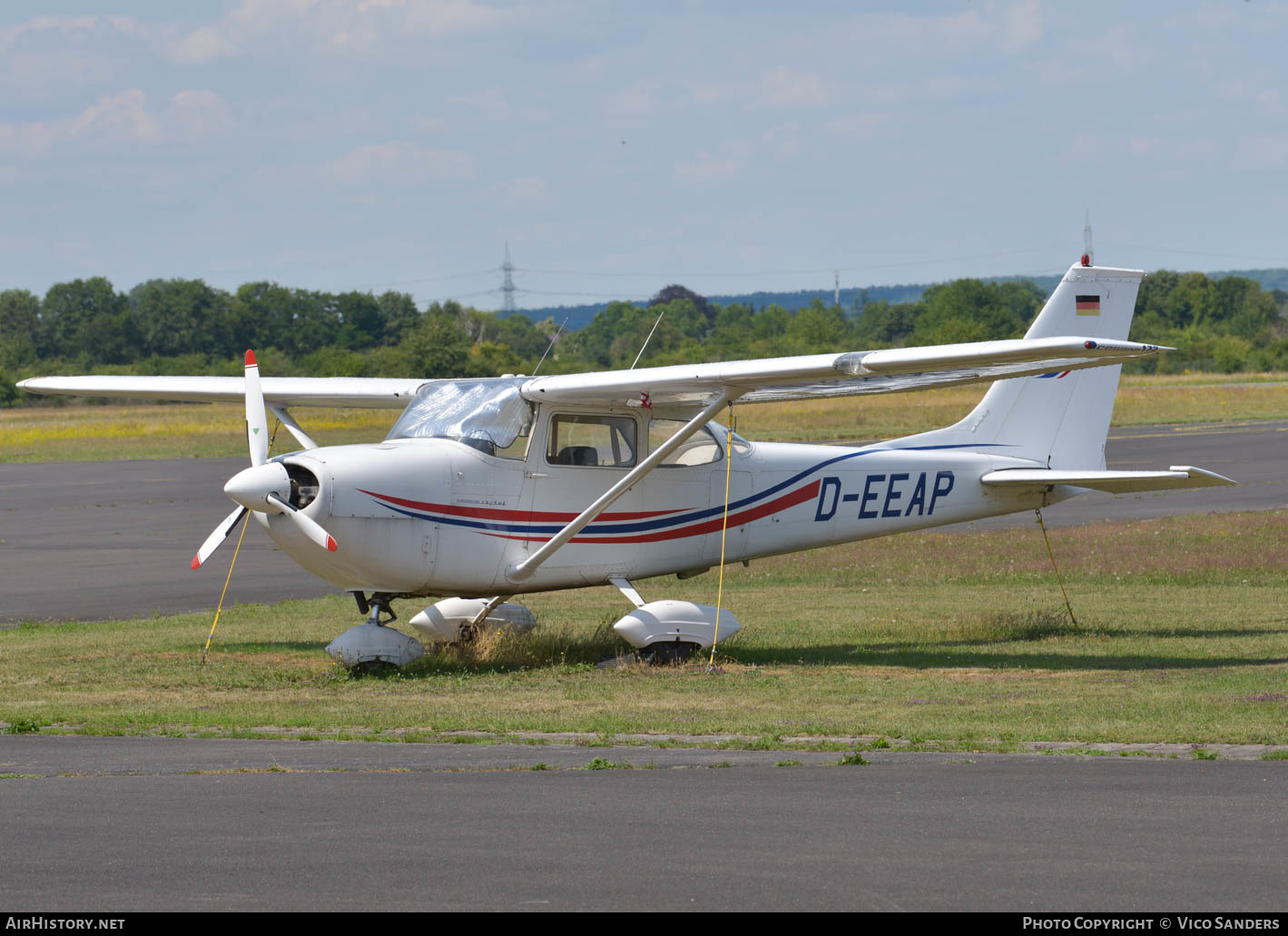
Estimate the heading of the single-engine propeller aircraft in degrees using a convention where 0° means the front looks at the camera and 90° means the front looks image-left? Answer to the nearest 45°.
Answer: approximately 45°
